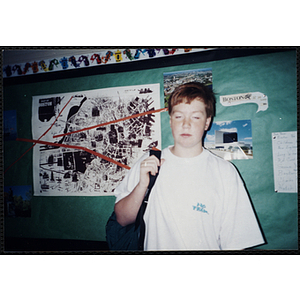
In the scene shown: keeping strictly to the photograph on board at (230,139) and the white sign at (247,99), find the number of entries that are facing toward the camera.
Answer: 2
